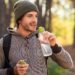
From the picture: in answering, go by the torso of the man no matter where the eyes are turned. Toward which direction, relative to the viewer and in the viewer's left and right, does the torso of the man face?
facing the viewer and to the right of the viewer

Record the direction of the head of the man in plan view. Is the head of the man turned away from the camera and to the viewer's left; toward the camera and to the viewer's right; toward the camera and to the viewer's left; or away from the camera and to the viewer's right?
toward the camera and to the viewer's right
